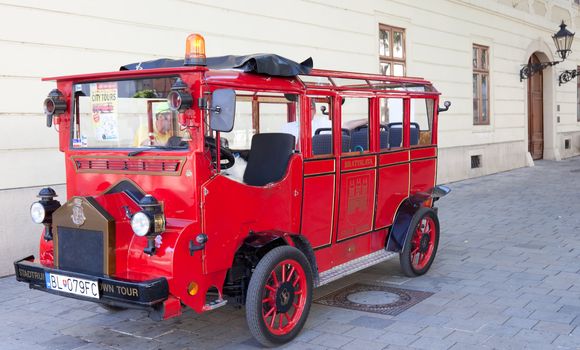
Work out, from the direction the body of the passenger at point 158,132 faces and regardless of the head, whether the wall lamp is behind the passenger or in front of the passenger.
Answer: behind

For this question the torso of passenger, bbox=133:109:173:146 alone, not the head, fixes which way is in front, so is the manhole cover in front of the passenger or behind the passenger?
behind

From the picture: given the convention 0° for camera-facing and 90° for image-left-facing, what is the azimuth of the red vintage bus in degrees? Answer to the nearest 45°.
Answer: approximately 45°

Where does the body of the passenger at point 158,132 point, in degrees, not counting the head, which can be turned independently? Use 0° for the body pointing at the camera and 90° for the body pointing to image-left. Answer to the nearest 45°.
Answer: approximately 45°

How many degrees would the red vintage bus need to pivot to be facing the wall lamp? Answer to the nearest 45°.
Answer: approximately 180°
